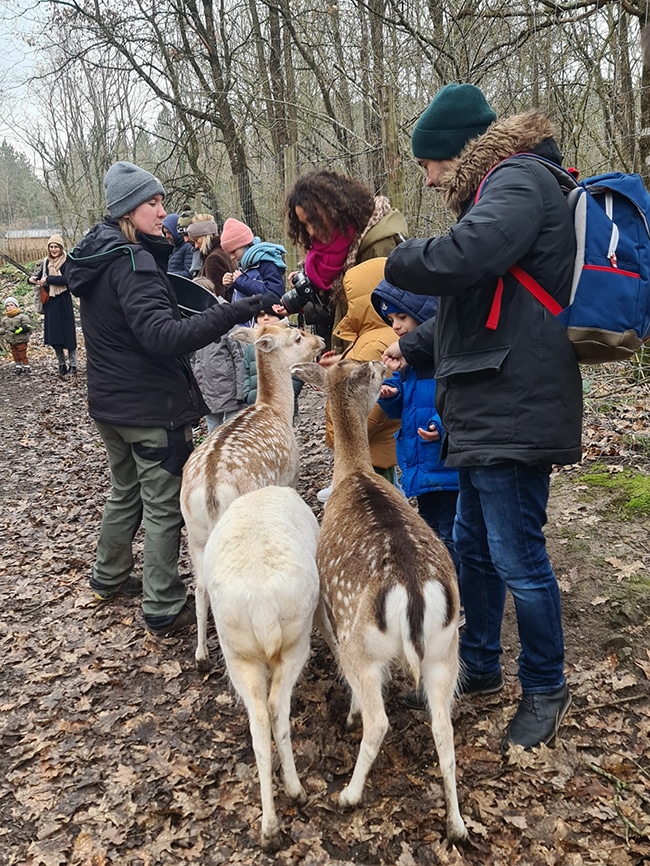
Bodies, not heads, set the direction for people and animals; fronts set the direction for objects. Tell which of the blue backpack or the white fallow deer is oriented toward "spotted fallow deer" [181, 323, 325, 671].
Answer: the white fallow deer

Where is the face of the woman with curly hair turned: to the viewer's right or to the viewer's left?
to the viewer's left

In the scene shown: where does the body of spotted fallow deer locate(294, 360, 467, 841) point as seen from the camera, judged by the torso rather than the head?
away from the camera

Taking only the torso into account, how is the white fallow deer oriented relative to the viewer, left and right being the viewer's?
facing away from the viewer

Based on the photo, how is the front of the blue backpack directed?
to the viewer's right
